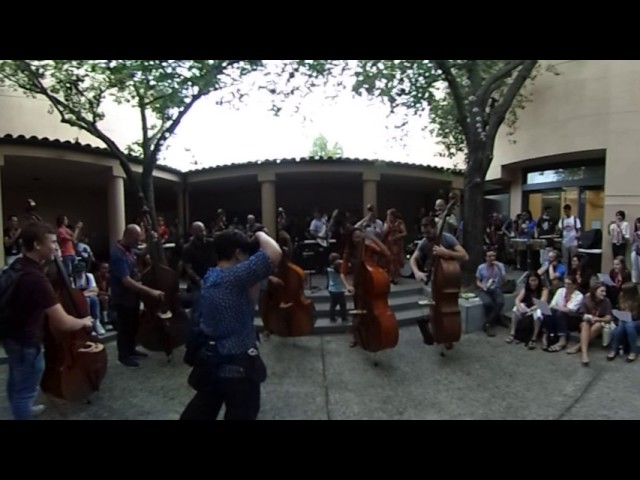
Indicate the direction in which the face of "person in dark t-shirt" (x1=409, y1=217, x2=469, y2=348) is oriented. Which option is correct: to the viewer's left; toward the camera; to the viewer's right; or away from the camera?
toward the camera

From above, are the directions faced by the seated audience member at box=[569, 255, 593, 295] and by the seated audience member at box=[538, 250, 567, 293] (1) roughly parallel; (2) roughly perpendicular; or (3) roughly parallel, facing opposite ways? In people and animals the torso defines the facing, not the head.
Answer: roughly parallel

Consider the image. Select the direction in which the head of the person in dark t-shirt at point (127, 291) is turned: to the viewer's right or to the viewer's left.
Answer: to the viewer's right

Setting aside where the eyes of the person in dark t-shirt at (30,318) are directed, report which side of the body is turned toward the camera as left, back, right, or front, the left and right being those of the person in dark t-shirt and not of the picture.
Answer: right

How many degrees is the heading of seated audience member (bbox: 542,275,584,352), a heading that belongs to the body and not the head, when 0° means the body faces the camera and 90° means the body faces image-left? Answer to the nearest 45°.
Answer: approximately 45°

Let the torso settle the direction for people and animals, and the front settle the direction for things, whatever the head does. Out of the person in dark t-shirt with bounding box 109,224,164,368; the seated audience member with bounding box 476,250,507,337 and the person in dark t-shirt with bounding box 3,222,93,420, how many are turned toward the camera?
1

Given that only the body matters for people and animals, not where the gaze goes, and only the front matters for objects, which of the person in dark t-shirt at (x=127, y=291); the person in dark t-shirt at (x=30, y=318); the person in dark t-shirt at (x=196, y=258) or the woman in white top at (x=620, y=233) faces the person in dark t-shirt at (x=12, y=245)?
the woman in white top

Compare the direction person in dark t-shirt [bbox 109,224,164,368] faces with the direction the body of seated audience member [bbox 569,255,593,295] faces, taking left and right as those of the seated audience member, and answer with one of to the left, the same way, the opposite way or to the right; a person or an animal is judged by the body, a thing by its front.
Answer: the opposite way

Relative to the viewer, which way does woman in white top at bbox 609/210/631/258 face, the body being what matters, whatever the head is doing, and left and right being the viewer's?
facing the viewer and to the left of the viewer

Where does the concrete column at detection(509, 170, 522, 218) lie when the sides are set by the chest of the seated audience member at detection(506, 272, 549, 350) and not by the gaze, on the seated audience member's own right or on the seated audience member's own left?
on the seated audience member's own right

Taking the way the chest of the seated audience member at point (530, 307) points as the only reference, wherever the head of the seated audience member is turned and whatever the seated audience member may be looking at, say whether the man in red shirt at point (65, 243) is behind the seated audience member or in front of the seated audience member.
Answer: in front

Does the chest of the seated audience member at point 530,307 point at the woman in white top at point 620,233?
no

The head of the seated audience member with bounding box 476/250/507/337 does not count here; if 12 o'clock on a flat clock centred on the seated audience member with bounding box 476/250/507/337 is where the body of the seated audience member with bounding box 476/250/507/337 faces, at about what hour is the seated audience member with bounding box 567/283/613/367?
the seated audience member with bounding box 567/283/613/367 is roughly at 10 o'clock from the seated audience member with bounding box 476/250/507/337.

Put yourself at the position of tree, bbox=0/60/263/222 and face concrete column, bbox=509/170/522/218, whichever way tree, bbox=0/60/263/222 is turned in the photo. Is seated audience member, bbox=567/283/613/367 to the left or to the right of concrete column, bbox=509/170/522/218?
right

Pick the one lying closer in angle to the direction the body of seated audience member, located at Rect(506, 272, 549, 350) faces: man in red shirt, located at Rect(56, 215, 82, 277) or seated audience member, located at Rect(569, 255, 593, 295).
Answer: the man in red shirt

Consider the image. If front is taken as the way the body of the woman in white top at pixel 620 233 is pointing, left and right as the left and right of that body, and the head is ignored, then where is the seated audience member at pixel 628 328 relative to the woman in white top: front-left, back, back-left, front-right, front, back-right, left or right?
front-left

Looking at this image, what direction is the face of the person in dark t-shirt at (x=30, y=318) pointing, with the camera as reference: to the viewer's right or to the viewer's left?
to the viewer's right

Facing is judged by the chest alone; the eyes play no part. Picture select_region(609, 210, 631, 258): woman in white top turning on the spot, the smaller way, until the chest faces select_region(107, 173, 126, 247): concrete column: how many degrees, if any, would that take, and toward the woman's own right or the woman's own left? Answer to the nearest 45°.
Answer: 0° — they already face it
